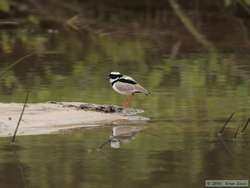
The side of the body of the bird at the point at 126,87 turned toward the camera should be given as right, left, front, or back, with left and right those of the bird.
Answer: left
